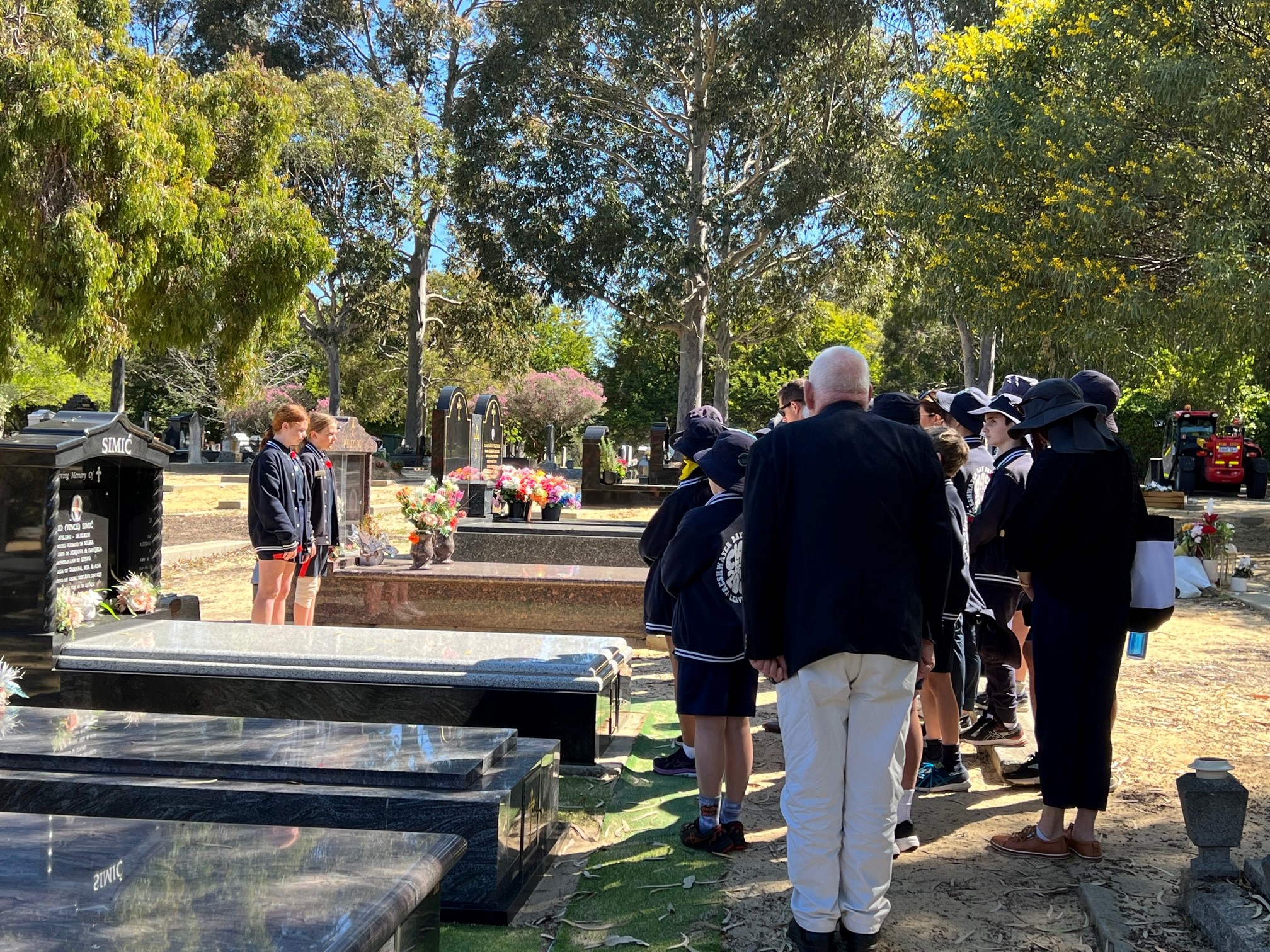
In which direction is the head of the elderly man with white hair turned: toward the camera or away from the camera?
away from the camera

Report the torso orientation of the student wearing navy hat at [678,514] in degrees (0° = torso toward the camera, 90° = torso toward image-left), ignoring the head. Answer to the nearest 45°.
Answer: approximately 90°

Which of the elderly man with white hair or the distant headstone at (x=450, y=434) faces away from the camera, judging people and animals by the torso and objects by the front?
the elderly man with white hair

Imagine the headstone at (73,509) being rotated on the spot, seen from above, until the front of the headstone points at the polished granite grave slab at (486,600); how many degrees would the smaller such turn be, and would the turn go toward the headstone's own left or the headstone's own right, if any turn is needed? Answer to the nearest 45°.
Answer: approximately 90° to the headstone's own left

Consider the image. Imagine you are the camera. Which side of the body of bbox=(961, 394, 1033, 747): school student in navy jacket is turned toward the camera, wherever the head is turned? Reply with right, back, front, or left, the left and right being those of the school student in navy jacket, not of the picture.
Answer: left

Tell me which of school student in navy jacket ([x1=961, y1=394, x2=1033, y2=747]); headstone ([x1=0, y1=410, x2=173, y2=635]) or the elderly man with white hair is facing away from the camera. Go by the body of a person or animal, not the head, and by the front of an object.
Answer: the elderly man with white hair

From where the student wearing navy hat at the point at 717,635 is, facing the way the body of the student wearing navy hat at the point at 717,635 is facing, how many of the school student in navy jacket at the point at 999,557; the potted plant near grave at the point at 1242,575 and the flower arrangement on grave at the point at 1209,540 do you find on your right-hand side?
3

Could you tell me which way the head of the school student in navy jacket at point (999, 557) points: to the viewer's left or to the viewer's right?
to the viewer's left

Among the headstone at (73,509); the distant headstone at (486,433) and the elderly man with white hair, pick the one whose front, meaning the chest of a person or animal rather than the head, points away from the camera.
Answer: the elderly man with white hair

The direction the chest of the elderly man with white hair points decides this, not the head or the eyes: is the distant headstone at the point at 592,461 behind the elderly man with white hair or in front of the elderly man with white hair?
in front

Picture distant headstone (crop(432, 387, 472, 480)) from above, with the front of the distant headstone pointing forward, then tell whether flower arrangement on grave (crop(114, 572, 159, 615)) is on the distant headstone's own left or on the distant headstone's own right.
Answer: on the distant headstone's own right

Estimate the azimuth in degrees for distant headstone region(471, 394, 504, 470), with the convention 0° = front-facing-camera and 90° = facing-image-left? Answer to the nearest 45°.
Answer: approximately 315°
